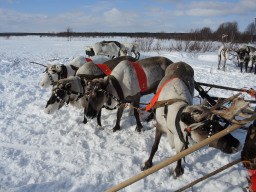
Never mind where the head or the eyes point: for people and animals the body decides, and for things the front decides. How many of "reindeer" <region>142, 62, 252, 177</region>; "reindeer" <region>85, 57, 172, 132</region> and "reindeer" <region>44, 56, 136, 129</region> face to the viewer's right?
0

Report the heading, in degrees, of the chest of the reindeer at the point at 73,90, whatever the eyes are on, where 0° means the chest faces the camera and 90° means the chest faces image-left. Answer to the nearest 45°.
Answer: approximately 45°

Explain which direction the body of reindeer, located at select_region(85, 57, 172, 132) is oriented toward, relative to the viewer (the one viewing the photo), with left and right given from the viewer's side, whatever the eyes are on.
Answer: facing the viewer and to the left of the viewer

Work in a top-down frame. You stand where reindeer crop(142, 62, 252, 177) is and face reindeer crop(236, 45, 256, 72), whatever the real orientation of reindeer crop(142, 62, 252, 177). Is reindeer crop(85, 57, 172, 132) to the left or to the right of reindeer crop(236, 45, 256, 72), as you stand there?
left

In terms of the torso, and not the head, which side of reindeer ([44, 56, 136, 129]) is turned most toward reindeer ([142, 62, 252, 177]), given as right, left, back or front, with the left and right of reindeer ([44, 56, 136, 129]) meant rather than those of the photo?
left

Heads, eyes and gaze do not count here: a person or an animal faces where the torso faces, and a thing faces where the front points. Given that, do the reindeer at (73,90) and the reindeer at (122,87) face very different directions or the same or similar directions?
same or similar directions

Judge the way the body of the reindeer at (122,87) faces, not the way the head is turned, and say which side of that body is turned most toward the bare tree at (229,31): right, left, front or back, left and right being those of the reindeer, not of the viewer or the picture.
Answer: back
